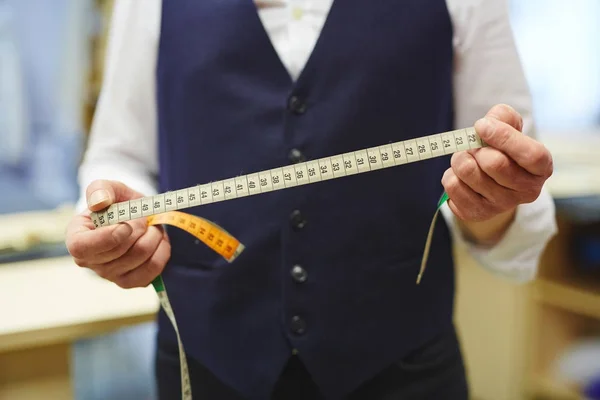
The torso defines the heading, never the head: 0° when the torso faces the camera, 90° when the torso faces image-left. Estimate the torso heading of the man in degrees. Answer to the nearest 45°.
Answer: approximately 0°

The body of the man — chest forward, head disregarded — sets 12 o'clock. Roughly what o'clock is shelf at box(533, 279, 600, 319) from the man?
The shelf is roughly at 7 o'clock from the man.

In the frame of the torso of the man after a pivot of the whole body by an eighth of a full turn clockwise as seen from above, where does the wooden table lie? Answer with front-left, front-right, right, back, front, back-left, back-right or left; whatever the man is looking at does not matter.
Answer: right
